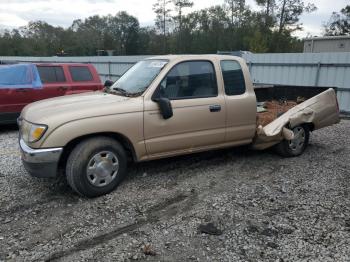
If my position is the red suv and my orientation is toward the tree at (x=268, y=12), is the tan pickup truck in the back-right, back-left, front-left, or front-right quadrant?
back-right

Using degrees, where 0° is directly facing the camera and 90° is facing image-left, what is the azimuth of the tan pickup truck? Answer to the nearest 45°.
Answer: approximately 45°

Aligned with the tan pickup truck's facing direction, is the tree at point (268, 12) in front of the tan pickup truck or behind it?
behind

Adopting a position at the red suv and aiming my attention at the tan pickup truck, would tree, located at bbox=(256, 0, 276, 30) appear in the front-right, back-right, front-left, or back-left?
back-left
